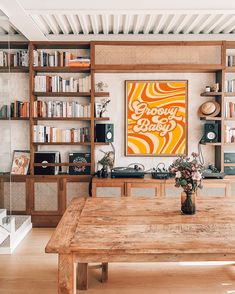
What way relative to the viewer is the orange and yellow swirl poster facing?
toward the camera

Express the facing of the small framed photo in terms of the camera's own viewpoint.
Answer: facing the viewer

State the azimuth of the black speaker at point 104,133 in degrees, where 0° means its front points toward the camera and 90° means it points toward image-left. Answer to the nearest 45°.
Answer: approximately 315°

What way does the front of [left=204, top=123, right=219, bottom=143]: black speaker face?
toward the camera

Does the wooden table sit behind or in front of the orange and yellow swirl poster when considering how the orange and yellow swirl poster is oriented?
in front

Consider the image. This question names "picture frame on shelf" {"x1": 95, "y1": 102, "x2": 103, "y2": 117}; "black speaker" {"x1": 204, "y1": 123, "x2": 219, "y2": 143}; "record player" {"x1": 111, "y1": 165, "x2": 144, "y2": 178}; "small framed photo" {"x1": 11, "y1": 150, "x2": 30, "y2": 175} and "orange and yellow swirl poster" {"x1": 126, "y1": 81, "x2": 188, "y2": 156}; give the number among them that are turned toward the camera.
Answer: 5

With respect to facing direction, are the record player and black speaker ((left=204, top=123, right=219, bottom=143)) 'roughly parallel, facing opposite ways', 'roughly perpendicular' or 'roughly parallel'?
roughly parallel

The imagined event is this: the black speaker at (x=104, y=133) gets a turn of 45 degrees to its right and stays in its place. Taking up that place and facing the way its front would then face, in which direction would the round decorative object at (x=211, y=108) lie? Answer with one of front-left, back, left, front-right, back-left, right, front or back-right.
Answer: left

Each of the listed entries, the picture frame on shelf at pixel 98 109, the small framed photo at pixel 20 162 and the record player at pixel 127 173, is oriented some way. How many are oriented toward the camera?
3

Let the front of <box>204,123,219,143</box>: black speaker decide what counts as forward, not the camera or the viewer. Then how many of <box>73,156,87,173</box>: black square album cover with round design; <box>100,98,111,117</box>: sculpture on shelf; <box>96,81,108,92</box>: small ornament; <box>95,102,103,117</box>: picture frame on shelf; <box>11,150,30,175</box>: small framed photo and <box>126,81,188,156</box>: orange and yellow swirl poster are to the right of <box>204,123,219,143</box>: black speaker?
6

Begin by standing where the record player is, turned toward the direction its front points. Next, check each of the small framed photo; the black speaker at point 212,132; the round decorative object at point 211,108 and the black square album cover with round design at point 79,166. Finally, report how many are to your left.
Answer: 2

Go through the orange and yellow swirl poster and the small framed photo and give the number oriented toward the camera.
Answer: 2

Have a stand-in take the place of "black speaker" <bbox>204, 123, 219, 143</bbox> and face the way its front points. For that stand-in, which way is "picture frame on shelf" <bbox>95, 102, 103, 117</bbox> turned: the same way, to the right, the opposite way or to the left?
the same way

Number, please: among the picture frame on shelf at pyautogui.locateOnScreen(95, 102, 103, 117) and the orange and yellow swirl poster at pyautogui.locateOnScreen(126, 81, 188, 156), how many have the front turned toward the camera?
2

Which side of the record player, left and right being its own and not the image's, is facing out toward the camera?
front
